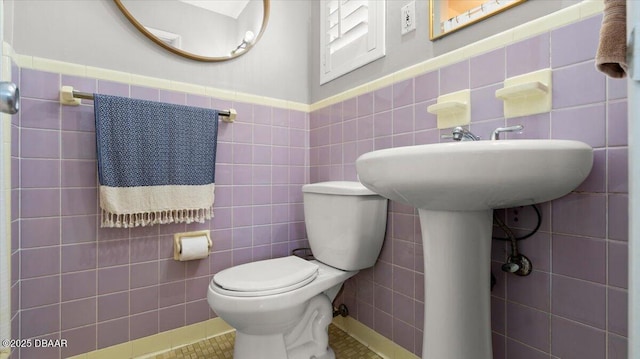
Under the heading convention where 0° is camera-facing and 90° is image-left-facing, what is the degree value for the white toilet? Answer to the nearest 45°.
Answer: approximately 45°

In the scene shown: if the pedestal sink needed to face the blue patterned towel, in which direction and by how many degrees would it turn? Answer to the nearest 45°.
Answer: approximately 45° to its right

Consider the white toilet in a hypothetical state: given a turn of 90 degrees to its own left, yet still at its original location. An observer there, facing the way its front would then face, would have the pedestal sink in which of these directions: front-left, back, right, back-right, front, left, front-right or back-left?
front

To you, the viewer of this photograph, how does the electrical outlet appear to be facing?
facing the viewer and to the left of the viewer

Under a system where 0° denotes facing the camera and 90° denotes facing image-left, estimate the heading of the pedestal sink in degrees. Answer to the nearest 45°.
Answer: approximately 45°

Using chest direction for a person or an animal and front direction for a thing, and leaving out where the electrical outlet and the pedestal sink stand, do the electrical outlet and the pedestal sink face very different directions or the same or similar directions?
same or similar directions

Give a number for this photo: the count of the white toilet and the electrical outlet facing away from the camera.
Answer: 0

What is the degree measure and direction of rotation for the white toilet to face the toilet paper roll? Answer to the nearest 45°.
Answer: approximately 45° to its right

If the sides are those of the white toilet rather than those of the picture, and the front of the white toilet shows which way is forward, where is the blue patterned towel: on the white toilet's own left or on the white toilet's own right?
on the white toilet's own right
